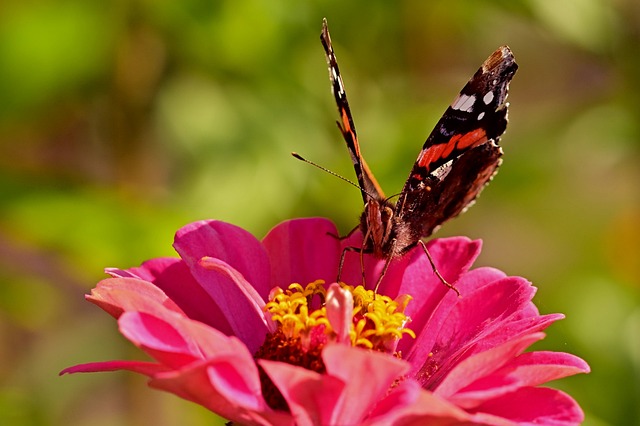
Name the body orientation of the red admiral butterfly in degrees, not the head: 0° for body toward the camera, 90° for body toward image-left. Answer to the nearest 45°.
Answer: approximately 45°
